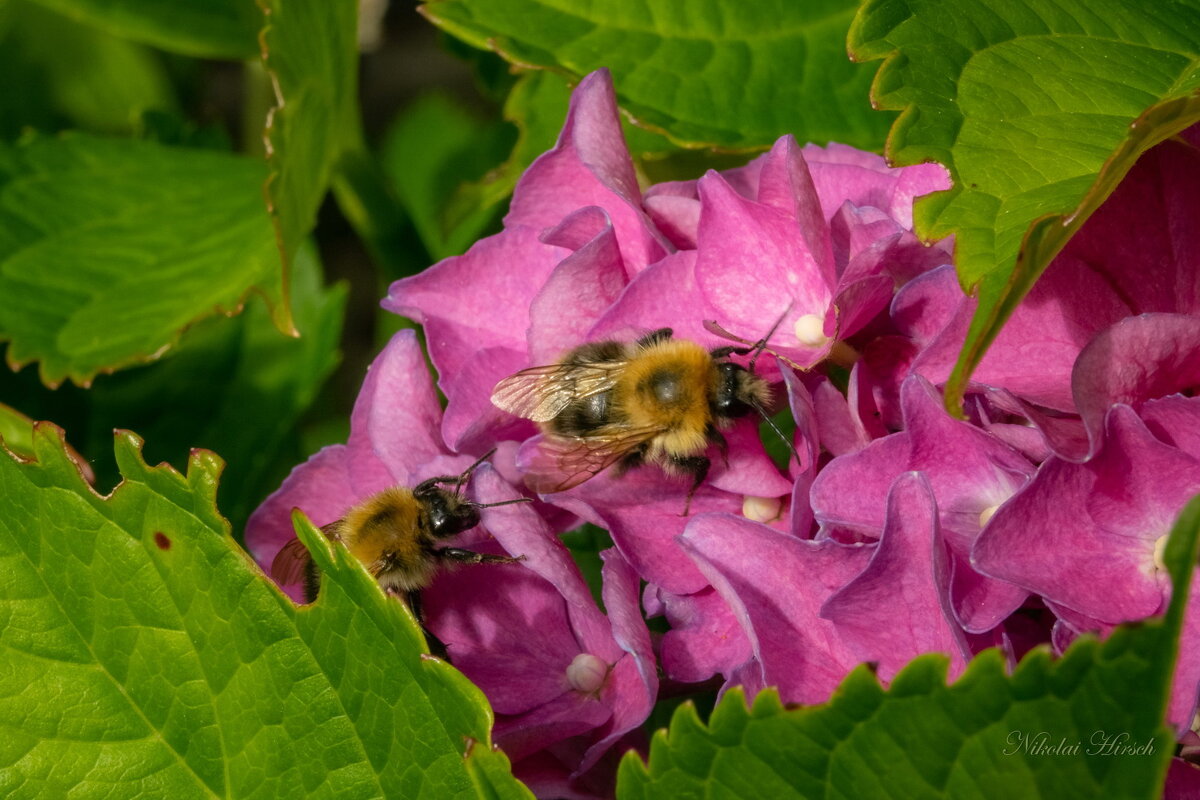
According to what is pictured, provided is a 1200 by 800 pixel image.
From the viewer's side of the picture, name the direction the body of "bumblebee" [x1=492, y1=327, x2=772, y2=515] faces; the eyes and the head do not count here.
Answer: to the viewer's right

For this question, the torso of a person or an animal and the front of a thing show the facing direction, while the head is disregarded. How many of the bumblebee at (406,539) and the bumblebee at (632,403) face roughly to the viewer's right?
2

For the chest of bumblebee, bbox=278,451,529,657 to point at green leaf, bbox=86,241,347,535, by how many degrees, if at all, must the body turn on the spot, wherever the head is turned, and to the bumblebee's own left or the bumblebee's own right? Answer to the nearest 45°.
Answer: approximately 90° to the bumblebee's own left

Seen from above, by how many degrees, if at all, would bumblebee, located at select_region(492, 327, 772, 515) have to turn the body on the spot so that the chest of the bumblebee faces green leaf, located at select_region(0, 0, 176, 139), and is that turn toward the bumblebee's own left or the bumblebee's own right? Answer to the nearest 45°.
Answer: approximately 135° to the bumblebee's own left

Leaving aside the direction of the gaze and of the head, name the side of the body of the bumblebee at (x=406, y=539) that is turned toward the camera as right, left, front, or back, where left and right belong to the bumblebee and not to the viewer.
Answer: right
